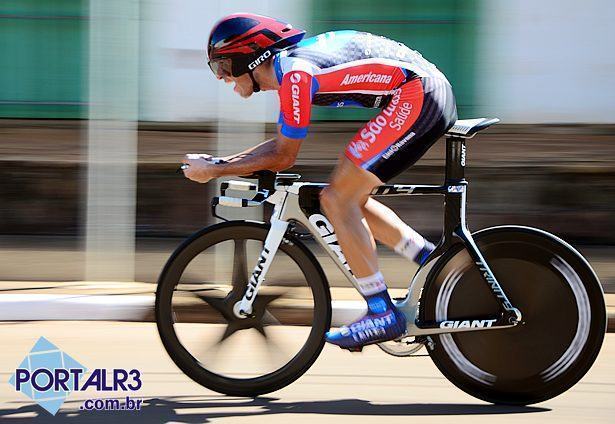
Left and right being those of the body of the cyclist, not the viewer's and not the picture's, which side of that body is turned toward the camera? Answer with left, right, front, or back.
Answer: left

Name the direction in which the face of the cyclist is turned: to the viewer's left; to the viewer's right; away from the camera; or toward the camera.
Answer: to the viewer's left
